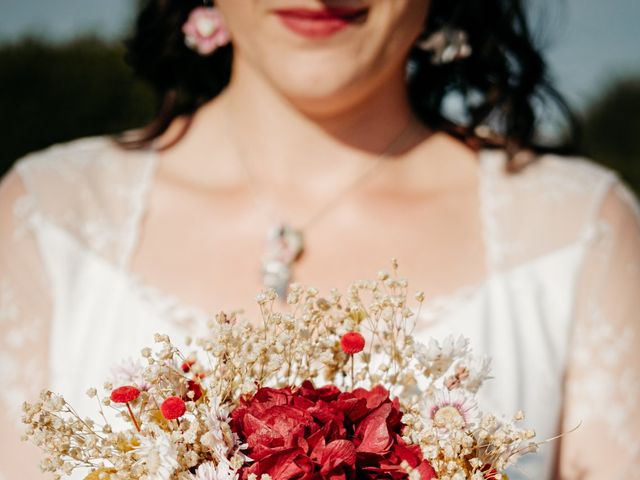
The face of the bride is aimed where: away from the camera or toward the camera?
toward the camera

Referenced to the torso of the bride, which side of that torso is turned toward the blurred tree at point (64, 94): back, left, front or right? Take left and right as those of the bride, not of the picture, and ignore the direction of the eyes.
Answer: back

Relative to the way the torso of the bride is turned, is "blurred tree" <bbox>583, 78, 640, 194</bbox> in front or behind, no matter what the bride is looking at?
behind

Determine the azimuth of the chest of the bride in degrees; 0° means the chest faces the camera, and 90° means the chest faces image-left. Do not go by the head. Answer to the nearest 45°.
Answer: approximately 0°
